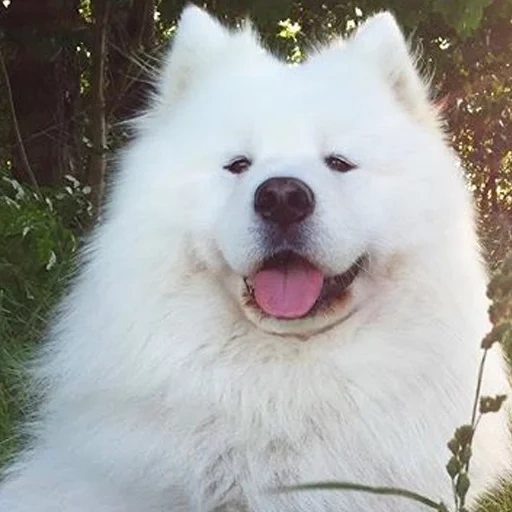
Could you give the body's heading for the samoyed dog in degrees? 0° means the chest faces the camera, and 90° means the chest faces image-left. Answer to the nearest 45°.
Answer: approximately 0°

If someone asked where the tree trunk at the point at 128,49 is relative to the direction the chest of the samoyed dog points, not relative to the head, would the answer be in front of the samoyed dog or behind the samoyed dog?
behind

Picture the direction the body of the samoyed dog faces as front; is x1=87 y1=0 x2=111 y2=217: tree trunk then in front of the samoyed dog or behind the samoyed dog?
behind
